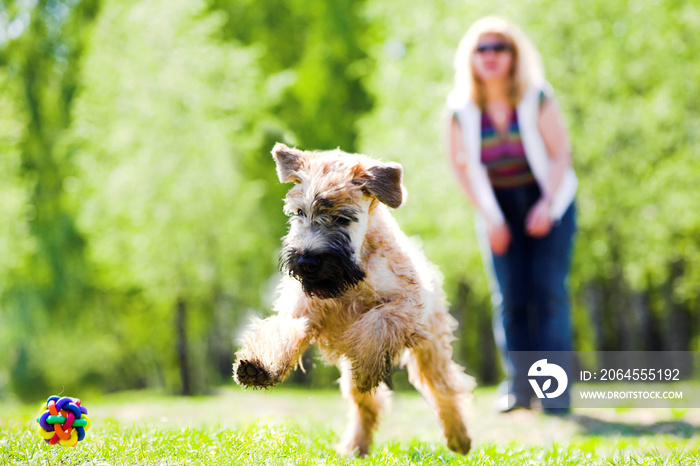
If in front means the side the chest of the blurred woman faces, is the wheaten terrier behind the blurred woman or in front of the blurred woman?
in front

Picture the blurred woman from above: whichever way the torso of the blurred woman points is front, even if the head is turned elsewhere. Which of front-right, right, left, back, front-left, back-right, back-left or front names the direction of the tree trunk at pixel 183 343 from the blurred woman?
back-right

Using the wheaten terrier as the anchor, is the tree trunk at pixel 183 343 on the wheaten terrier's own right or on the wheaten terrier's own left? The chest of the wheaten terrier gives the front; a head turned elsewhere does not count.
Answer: on the wheaten terrier's own right

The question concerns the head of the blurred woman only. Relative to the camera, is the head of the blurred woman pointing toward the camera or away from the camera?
toward the camera

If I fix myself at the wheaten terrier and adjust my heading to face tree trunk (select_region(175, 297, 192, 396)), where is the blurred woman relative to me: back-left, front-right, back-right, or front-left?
front-right

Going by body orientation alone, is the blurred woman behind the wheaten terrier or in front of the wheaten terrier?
behind

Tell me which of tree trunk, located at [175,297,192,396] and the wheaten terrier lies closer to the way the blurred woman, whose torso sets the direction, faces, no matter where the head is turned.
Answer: the wheaten terrier

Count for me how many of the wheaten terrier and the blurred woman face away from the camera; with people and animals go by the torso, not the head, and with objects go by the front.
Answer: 0

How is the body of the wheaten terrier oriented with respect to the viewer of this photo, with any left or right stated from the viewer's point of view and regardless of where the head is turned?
facing the viewer and to the left of the viewer

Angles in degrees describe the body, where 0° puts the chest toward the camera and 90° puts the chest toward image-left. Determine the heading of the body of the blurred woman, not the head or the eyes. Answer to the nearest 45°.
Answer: approximately 0°
